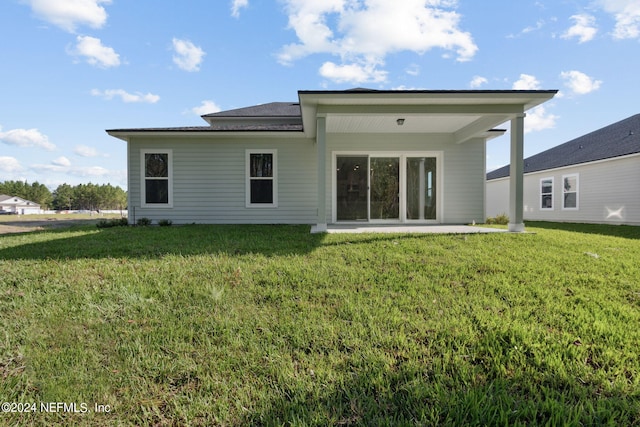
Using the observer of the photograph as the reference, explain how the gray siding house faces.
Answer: facing away from the viewer

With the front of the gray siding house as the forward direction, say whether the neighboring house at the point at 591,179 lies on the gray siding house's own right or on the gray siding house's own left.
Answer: on the gray siding house's own right
